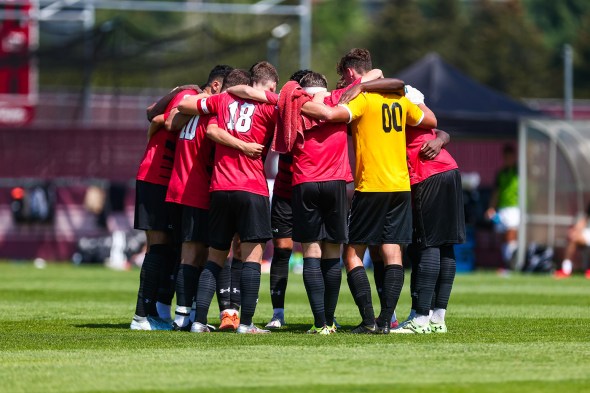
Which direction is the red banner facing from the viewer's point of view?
toward the camera

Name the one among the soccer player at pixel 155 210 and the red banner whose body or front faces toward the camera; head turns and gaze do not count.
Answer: the red banner

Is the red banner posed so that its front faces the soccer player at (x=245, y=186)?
yes

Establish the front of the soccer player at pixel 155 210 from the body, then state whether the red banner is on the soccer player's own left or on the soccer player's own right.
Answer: on the soccer player's own left

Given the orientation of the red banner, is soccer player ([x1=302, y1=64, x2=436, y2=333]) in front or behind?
in front

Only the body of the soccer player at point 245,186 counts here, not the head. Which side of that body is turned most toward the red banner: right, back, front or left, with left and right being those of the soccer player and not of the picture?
front

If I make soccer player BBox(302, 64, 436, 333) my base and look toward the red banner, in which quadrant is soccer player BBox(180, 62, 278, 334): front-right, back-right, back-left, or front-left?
front-left

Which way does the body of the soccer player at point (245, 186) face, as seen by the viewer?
away from the camera

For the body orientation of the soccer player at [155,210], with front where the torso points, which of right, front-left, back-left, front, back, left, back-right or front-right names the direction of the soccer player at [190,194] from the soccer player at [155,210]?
front-right

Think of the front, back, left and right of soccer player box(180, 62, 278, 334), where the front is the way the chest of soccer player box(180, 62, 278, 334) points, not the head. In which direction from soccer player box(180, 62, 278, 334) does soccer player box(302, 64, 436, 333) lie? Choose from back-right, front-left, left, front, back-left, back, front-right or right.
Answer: right

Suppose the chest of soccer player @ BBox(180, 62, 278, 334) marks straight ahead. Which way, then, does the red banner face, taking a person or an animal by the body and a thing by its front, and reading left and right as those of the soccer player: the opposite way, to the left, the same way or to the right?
the opposite way

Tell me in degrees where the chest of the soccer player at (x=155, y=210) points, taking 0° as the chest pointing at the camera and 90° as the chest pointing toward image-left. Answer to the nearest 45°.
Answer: approximately 270°

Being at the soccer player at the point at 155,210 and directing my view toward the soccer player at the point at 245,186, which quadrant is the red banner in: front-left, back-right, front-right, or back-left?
back-left

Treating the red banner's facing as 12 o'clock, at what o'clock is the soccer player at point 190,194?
The soccer player is roughly at 12 o'clock from the red banner.
